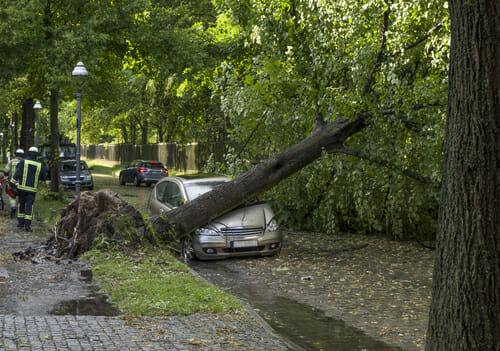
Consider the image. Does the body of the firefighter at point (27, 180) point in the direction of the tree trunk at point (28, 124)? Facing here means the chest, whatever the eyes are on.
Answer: yes

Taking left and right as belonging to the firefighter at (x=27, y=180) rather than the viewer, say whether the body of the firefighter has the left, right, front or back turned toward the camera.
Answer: back

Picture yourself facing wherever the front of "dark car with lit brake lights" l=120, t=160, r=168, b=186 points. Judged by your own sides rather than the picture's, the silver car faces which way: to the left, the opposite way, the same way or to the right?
the opposite way

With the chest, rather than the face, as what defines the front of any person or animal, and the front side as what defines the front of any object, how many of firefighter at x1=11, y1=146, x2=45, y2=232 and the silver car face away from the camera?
1

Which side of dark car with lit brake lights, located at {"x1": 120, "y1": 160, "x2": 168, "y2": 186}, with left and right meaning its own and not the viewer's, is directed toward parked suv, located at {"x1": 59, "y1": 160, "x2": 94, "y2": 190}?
left

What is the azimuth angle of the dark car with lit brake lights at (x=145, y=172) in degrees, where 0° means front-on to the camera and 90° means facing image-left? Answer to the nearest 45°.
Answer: approximately 135°

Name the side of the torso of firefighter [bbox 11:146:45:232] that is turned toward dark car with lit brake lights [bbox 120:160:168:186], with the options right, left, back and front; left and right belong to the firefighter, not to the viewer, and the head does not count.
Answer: front

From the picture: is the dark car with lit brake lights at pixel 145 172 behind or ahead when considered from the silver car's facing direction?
behind

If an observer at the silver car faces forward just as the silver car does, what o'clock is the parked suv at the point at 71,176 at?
The parked suv is roughly at 7 o'clock from the silver car.

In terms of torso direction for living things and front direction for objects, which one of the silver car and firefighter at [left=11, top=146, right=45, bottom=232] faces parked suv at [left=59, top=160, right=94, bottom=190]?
the firefighter

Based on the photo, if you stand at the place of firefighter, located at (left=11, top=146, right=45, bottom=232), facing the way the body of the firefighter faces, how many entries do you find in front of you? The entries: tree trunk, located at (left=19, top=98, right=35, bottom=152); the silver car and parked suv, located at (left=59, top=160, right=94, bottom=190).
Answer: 2
